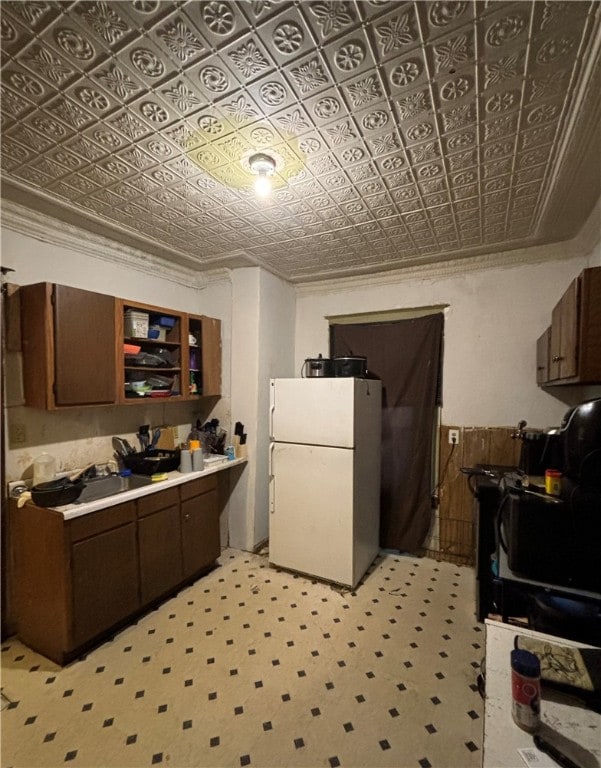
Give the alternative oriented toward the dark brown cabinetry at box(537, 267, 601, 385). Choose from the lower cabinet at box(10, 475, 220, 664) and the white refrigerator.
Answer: the lower cabinet

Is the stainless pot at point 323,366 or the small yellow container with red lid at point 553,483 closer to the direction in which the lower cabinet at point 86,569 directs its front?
the small yellow container with red lid

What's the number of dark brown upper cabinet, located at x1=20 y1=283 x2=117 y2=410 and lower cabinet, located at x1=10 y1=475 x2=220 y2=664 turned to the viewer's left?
0

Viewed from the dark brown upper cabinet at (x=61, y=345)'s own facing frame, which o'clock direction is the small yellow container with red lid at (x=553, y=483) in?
The small yellow container with red lid is roughly at 12 o'clock from the dark brown upper cabinet.

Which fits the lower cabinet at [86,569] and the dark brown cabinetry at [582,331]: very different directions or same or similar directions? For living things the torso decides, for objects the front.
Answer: very different directions

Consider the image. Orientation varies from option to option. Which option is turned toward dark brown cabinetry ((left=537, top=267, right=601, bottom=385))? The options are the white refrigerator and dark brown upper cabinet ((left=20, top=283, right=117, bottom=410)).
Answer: the dark brown upper cabinet

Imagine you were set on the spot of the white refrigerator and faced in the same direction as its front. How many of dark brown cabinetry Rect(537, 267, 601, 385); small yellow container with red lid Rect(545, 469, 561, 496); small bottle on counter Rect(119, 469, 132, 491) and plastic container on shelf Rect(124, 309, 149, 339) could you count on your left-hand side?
2

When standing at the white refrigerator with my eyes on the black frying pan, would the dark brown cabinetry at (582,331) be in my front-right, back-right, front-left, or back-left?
back-left

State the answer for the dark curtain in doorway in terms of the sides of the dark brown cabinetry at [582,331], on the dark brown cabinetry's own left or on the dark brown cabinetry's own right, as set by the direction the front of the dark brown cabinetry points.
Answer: on the dark brown cabinetry's own right

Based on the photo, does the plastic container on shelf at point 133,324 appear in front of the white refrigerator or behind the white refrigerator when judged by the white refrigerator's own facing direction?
in front

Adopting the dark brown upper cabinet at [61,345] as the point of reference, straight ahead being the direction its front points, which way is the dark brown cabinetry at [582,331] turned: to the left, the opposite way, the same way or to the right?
the opposite way

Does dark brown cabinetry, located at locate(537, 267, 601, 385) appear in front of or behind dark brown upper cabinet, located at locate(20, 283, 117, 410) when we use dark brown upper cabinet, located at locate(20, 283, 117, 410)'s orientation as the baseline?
in front

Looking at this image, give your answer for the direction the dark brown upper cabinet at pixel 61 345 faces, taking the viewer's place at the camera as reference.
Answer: facing the viewer and to the right of the viewer

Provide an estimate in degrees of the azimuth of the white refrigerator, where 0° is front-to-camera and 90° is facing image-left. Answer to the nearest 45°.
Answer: approximately 45°
